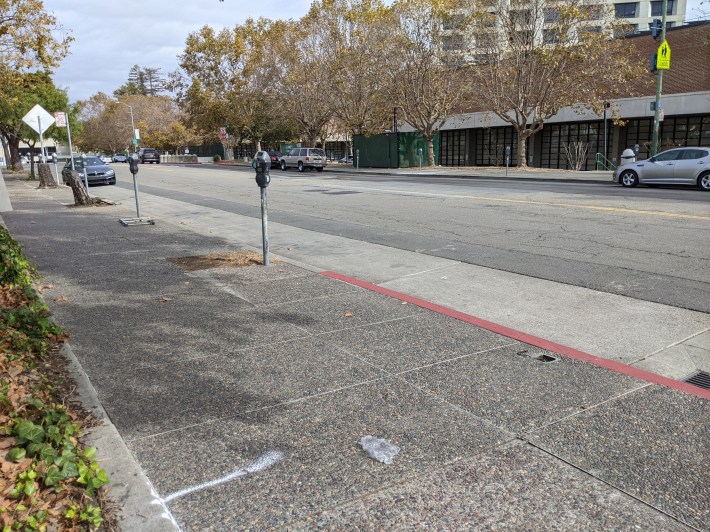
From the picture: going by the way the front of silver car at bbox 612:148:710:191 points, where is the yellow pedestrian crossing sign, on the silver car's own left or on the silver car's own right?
on the silver car's own right

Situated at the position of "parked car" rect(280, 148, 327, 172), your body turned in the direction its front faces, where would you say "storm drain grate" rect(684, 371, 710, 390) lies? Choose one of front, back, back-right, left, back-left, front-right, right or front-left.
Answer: back-left

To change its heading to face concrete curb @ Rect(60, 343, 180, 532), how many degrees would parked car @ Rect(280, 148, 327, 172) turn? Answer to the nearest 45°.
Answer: approximately 135° to its left

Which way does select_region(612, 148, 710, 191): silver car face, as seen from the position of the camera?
facing to the left of the viewer

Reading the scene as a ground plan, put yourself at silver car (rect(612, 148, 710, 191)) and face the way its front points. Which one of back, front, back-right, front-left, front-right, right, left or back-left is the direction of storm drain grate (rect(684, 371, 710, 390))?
left

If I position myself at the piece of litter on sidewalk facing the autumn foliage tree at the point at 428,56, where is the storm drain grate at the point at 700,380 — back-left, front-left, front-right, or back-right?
front-right

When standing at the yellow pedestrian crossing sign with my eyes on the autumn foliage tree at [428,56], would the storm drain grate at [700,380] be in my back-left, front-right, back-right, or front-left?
back-left

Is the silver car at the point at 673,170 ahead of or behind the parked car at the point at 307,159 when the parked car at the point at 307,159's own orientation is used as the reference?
behind

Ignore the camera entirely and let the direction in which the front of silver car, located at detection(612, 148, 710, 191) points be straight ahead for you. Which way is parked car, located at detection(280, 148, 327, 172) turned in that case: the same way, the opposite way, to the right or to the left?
the same way

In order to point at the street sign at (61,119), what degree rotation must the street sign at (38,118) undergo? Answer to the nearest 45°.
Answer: approximately 90° to its right

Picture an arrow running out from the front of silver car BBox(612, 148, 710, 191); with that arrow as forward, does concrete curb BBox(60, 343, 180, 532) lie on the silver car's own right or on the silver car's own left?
on the silver car's own left

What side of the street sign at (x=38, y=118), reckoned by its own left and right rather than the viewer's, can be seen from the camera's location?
back

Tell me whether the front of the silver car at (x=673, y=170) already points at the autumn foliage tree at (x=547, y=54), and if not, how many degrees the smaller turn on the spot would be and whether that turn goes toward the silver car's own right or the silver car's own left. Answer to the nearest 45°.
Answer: approximately 45° to the silver car's own right
